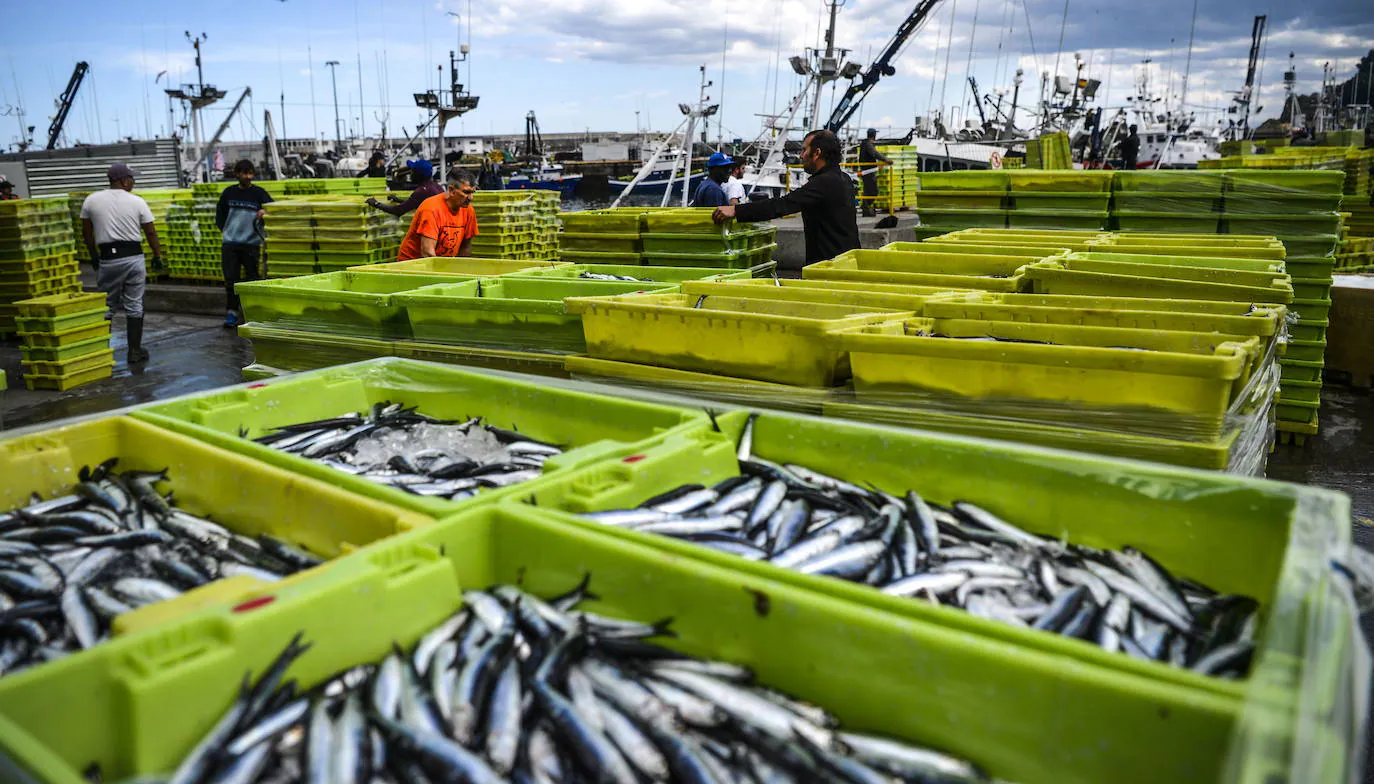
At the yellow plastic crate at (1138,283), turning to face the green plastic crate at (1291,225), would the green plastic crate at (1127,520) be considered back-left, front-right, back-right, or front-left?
back-right

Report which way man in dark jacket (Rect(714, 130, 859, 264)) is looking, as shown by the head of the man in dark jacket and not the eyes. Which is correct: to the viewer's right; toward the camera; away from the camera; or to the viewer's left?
to the viewer's left

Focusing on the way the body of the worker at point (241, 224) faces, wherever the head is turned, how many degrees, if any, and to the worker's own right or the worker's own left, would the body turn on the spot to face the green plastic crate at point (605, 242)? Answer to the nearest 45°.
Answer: approximately 45° to the worker's own left
